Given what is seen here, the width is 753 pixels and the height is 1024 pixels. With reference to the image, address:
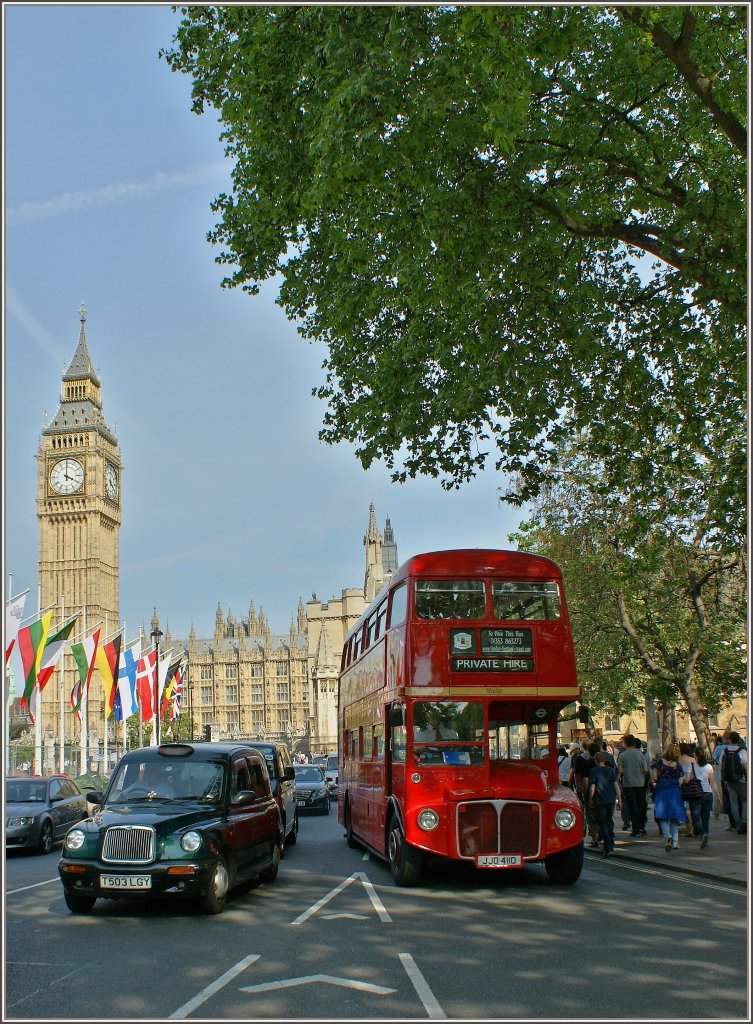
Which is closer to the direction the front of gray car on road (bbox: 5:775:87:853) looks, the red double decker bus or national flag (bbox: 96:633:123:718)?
the red double decker bus

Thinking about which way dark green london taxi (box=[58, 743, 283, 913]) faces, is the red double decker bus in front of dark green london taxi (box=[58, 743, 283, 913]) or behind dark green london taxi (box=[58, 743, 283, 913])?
behind

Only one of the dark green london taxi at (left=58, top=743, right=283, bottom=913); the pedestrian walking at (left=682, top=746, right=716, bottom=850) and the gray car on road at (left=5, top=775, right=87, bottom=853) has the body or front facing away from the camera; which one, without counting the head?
the pedestrian walking

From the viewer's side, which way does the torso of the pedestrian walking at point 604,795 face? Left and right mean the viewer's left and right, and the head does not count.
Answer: facing away from the viewer

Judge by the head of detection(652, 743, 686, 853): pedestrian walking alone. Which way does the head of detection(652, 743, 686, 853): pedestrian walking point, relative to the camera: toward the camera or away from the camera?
away from the camera

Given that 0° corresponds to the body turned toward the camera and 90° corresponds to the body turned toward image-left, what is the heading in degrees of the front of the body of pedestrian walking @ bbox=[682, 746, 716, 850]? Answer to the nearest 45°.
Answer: approximately 180°

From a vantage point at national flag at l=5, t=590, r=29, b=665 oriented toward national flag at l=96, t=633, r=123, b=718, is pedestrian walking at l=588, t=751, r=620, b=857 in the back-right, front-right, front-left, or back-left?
back-right

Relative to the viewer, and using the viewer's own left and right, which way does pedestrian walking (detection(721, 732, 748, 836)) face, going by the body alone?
facing away from the viewer

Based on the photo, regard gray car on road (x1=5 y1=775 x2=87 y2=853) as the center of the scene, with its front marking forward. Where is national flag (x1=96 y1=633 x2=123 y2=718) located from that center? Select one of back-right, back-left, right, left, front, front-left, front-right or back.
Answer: back-right

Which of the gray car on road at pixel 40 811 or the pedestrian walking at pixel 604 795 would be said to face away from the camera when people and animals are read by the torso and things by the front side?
the pedestrian walking

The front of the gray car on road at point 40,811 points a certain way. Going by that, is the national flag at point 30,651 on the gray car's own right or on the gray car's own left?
on the gray car's own right
